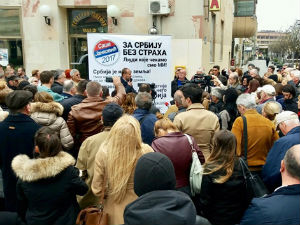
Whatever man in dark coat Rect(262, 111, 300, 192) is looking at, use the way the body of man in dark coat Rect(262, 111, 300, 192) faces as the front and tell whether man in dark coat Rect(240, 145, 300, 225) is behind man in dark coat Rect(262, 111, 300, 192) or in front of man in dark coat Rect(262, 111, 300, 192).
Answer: behind

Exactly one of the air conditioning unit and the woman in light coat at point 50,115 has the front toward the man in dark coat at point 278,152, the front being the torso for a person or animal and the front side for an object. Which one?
the air conditioning unit

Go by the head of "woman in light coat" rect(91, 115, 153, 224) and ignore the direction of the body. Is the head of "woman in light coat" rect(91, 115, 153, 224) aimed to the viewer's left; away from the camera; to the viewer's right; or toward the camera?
away from the camera

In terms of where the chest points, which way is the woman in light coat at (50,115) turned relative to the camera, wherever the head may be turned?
away from the camera

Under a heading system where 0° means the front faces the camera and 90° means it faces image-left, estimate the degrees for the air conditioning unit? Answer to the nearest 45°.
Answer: approximately 0°

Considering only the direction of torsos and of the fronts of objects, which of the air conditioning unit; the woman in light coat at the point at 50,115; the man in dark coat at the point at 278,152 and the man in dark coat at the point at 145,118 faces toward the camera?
the air conditioning unit

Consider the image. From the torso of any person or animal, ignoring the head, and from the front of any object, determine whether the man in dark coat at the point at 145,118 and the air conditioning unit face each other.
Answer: yes

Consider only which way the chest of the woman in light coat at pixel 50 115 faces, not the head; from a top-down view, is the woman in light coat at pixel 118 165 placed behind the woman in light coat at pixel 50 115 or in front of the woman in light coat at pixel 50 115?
behind

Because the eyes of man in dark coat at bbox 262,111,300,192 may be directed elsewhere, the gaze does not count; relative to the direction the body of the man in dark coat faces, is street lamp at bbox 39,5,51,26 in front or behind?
in front

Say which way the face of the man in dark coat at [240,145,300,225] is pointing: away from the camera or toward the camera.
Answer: away from the camera

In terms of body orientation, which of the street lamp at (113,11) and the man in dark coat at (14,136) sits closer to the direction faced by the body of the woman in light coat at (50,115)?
the street lamp

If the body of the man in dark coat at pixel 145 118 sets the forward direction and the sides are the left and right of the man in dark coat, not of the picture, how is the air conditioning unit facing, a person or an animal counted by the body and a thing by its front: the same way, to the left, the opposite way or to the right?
the opposite way

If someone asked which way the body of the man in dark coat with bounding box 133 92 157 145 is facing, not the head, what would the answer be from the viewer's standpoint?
away from the camera

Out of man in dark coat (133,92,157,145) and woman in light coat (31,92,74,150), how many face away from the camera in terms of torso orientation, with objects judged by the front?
2

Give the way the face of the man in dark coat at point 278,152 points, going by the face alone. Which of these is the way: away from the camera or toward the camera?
away from the camera
